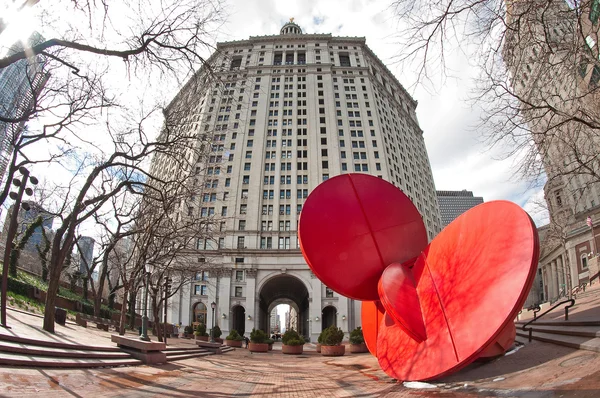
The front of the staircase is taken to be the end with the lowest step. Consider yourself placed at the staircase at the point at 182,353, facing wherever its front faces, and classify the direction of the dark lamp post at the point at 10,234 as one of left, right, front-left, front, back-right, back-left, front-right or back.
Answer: right

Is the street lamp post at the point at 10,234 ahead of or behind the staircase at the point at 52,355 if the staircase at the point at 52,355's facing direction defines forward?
behind

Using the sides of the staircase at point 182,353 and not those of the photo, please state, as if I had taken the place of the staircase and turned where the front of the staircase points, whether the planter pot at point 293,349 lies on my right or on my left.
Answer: on my left

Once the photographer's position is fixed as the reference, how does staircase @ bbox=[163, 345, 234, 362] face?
facing the viewer and to the right of the viewer

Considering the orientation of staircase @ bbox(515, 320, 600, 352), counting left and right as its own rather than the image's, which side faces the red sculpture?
front

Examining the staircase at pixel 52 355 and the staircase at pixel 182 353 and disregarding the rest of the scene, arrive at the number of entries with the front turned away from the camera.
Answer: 0

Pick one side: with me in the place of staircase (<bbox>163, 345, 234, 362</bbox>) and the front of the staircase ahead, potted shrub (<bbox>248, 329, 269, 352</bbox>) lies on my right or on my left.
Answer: on my left

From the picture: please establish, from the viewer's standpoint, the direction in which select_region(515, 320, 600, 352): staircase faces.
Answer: facing the viewer and to the left of the viewer
